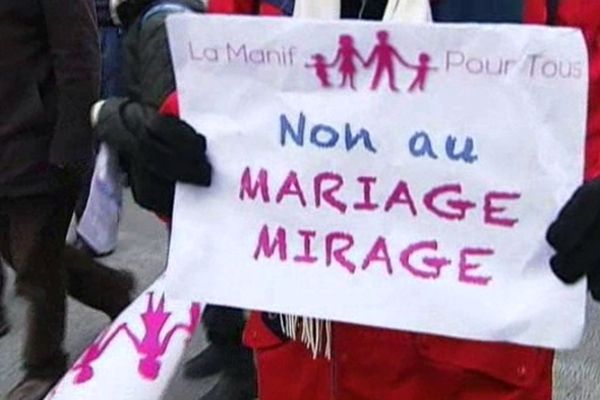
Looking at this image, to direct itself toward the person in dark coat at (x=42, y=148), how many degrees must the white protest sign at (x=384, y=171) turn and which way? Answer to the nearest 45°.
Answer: approximately 135° to its right

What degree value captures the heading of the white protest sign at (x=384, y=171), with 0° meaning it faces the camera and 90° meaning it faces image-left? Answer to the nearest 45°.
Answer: approximately 0°

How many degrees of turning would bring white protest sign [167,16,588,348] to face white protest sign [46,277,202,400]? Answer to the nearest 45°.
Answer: approximately 90° to its right

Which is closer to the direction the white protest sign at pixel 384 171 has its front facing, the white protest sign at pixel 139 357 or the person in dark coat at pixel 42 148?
the white protest sign
